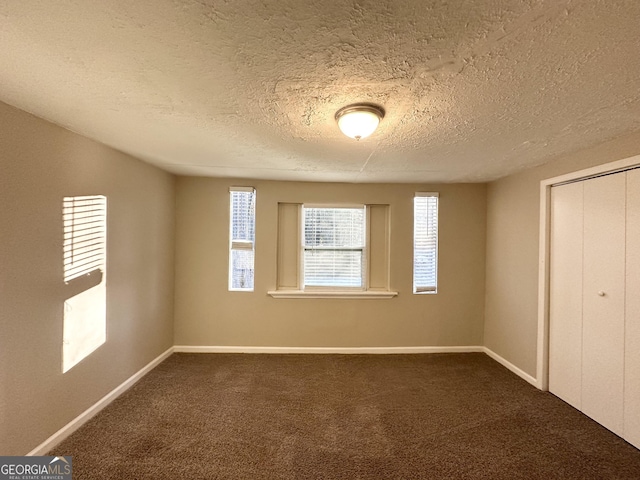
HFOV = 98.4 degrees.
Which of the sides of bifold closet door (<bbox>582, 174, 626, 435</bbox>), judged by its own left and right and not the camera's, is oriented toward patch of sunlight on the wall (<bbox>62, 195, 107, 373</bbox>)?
front

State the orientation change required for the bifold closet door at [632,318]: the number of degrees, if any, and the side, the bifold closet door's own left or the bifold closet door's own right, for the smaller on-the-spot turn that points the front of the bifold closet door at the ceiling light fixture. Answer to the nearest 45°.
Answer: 0° — it already faces it

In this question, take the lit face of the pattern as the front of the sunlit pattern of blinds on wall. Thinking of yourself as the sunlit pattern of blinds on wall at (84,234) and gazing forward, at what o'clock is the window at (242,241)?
The window is roughly at 10 o'clock from the sunlit pattern of blinds on wall.

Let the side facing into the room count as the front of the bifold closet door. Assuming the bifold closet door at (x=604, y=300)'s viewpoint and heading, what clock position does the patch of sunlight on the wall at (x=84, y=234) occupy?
The patch of sunlight on the wall is roughly at 12 o'clock from the bifold closet door.

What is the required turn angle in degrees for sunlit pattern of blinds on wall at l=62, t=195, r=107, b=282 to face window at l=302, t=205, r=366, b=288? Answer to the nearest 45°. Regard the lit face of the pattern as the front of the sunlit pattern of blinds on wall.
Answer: approximately 45° to its left

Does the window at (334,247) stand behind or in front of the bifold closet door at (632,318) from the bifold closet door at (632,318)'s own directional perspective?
in front

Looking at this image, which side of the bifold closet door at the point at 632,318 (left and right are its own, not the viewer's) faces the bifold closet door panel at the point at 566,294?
right

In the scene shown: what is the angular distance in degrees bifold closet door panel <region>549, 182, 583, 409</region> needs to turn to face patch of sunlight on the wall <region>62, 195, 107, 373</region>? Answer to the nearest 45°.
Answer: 0° — it already faces it
